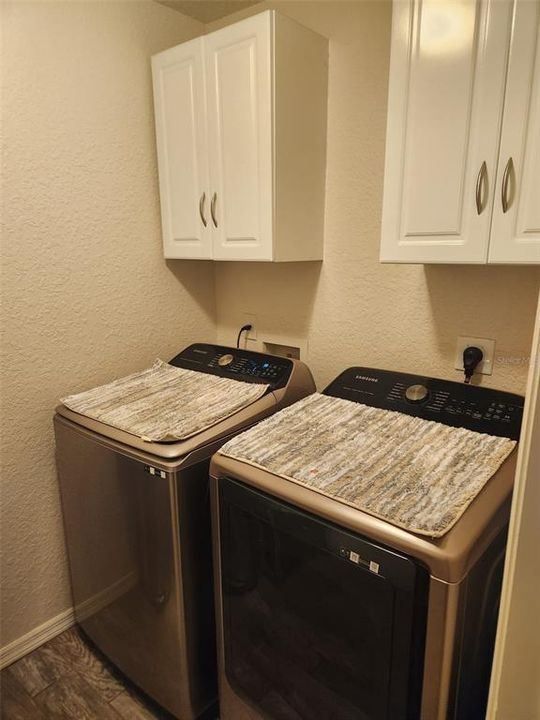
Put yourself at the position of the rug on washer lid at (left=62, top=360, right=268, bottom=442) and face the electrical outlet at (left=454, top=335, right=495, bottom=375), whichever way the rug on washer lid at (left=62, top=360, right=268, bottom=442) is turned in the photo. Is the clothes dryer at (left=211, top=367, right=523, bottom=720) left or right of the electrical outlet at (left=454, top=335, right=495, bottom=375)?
right

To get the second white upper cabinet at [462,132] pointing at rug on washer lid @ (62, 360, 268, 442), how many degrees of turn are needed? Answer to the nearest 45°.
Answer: approximately 90° to its right

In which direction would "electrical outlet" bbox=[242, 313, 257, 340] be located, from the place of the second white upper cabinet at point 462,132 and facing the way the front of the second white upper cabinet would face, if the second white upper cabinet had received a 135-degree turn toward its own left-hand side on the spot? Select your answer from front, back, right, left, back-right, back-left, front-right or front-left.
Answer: left

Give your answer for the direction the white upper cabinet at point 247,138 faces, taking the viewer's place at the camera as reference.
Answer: facing the viewer and to the left of the viewer

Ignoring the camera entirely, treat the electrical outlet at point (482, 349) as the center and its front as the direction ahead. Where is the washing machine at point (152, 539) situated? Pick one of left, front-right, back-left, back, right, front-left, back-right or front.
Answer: front-right

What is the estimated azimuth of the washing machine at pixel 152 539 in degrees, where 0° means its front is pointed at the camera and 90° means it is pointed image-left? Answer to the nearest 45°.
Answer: approximately 45°

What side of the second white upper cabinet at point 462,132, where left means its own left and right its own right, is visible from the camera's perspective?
front

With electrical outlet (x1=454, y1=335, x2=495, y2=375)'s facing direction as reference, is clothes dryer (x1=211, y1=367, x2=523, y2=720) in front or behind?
in front

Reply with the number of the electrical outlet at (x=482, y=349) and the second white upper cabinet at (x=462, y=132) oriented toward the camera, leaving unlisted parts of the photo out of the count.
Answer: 2

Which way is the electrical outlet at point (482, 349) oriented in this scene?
toward the camera
